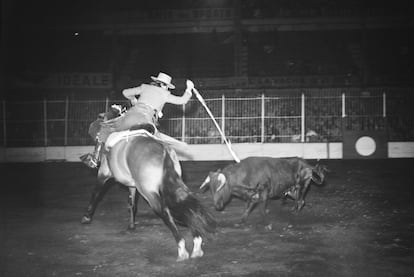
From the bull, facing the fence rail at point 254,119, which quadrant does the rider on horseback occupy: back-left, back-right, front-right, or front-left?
back-left

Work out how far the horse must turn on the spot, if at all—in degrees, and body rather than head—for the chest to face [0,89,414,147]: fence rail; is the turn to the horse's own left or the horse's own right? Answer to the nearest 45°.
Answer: approximately 45° to the horse's own right

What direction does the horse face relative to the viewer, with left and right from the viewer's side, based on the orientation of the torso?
facing away from the viewer and to the left of the viewer
